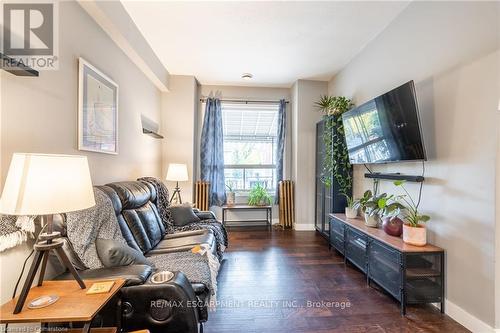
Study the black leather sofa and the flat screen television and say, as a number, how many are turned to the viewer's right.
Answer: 1

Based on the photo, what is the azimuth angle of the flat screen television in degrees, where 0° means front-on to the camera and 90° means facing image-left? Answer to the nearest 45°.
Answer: approximately 45°

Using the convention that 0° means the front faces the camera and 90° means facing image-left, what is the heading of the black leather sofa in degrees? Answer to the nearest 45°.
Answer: approximately 270°

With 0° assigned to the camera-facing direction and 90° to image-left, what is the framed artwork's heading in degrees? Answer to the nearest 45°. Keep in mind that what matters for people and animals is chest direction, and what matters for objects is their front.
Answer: approximately 315°

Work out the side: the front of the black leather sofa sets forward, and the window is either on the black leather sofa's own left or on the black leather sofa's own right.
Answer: on the black leather sofa's own left

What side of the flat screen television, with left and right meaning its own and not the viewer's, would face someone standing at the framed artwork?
front

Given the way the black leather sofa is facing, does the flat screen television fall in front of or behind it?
in front

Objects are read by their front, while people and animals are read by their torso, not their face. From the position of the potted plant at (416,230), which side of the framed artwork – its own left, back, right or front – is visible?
front

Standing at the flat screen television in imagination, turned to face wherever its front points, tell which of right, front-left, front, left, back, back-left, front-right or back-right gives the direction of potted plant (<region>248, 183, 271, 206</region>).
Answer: right
